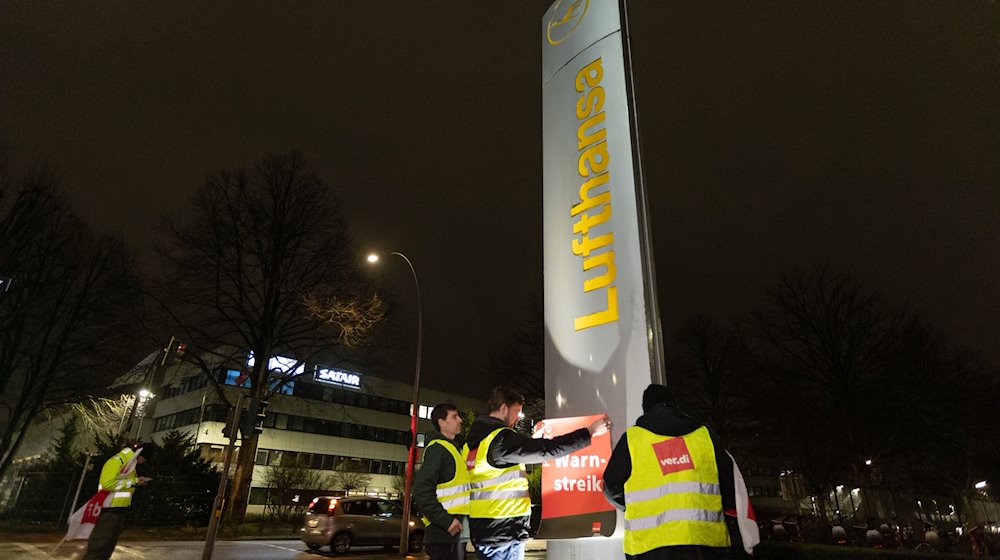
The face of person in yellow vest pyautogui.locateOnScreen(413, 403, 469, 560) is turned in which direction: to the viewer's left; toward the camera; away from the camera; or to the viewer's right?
to the viewer's right

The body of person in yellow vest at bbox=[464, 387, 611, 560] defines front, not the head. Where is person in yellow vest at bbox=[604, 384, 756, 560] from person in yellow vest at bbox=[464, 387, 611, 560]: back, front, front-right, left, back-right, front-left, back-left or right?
front-right

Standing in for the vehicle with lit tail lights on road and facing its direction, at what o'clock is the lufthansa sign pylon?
The lufthansa sign pylon is roughly at 4 o'clock from the vehicle with lit tail lights on road.

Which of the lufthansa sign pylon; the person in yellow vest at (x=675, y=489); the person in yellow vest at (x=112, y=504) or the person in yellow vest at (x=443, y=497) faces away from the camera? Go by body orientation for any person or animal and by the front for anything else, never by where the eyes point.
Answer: the person in yellow vest at (x=675, y=489)

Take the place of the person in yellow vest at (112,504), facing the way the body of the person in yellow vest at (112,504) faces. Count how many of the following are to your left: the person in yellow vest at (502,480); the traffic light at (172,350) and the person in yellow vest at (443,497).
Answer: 1

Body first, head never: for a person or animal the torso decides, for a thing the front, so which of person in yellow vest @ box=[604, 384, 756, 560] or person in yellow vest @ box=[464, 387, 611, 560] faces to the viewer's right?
person in yellow vest @ box=[464, 387, 611, 560]

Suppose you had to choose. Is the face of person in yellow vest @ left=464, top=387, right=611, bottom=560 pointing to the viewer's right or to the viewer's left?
to the viewer's right

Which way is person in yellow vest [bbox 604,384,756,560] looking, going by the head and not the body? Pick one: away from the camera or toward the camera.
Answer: away from the camera

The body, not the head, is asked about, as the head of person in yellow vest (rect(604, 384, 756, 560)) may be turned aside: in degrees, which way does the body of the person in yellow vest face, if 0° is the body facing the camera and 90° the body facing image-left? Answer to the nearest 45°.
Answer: approximately 180°

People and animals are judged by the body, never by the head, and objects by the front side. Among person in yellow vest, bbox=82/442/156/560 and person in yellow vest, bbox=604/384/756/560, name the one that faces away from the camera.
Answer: person in yellow vest, bbox=604/384/756/560

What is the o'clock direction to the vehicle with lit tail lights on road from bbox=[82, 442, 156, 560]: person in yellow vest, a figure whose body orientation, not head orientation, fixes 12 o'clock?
The vehicle with lit tail lights on road is roughly at 10 o'clock from the person in yellow vest.

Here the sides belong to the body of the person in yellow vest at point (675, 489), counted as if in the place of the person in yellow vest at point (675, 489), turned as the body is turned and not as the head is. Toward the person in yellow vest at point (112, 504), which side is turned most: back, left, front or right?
left

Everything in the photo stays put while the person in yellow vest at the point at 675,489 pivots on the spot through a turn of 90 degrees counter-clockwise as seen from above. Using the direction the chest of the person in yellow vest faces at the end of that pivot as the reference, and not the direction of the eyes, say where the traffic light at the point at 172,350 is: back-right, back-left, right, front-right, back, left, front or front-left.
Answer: front-right

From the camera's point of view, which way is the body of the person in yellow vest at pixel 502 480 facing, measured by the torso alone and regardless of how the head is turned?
to the viewer's right

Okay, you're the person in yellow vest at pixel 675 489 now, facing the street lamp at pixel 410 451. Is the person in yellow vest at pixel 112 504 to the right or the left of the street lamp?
left

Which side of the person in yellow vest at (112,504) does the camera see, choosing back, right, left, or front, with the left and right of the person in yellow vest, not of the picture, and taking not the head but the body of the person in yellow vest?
right
